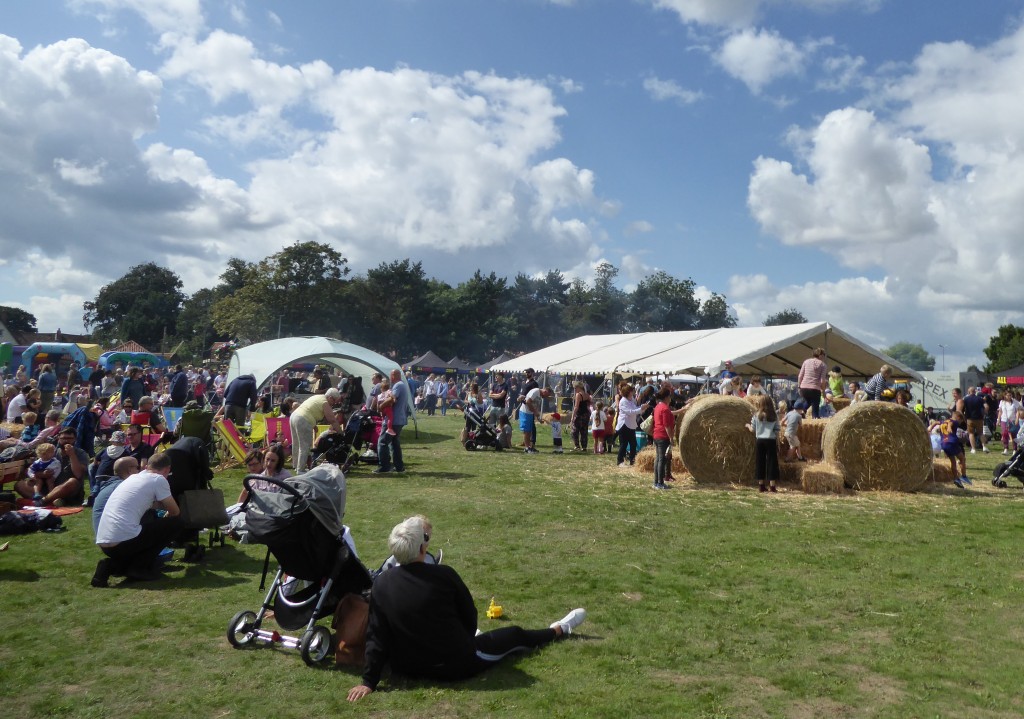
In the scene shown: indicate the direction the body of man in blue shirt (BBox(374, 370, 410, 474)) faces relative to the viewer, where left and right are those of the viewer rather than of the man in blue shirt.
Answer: facing to the left of the viewer

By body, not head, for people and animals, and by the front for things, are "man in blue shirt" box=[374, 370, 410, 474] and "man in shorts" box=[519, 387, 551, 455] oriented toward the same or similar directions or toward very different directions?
very different directions

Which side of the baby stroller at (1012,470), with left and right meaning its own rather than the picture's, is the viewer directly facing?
left

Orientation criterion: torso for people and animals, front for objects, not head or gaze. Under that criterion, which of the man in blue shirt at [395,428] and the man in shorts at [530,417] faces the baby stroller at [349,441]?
the man in blue shirt

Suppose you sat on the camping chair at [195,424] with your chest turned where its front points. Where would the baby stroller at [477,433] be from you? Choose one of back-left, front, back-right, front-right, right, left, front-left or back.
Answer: right

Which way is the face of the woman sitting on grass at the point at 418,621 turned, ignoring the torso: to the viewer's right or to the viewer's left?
to the viewer's right
